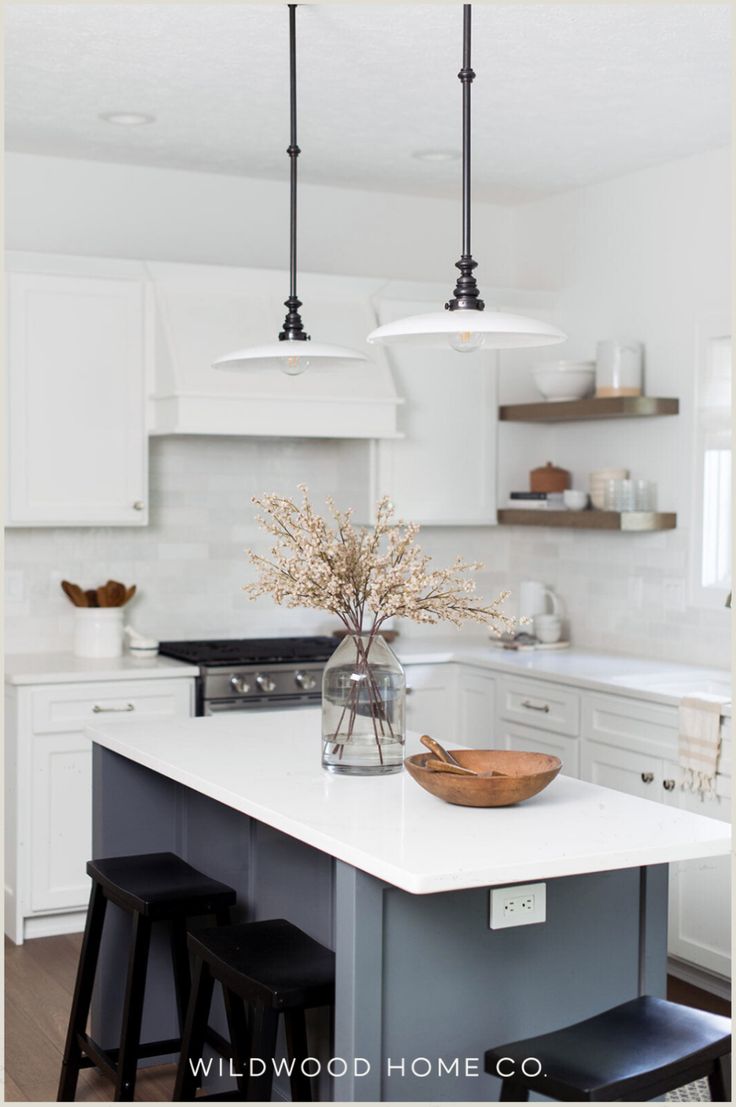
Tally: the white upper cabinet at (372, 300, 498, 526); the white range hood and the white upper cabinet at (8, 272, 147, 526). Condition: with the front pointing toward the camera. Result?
3

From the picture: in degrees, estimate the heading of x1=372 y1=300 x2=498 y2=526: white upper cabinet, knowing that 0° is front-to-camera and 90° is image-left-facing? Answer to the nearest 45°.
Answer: approximately 0°

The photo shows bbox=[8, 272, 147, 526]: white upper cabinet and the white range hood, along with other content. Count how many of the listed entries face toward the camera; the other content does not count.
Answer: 2

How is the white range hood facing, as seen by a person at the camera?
facing the viewer

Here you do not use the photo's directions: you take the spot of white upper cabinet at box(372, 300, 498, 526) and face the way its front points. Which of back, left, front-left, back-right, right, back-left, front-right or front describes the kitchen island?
front

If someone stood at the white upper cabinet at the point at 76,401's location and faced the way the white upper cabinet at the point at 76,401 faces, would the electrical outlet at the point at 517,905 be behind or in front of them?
in front

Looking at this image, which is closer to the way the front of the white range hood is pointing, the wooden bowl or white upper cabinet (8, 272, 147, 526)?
the wooden bowl

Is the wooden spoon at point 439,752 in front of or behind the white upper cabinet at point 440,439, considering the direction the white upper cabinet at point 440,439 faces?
in front

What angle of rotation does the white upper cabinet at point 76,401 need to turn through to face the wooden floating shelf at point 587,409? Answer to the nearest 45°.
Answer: approximately 90° to its left

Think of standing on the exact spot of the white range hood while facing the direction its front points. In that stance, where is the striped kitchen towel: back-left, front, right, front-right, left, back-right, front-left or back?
front-left

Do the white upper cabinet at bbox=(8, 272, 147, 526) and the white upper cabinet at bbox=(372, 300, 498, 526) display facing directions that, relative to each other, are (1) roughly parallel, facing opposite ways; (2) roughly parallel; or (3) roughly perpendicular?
roughly parallel

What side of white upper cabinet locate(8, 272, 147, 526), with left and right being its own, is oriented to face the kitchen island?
front

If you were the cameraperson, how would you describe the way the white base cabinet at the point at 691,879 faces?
facing the viewer and to the left of the viewer

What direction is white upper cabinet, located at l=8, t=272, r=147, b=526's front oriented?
toward the camera

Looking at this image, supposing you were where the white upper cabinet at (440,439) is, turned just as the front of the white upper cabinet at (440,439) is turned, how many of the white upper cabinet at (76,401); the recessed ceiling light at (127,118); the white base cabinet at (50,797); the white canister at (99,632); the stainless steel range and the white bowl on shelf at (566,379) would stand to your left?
1

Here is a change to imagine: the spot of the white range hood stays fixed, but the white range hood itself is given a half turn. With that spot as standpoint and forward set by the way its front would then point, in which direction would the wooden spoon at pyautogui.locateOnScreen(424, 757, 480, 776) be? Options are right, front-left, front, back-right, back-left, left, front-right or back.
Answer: back

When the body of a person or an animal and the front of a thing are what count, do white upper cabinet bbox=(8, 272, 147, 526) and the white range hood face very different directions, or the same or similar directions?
same or similar directions
